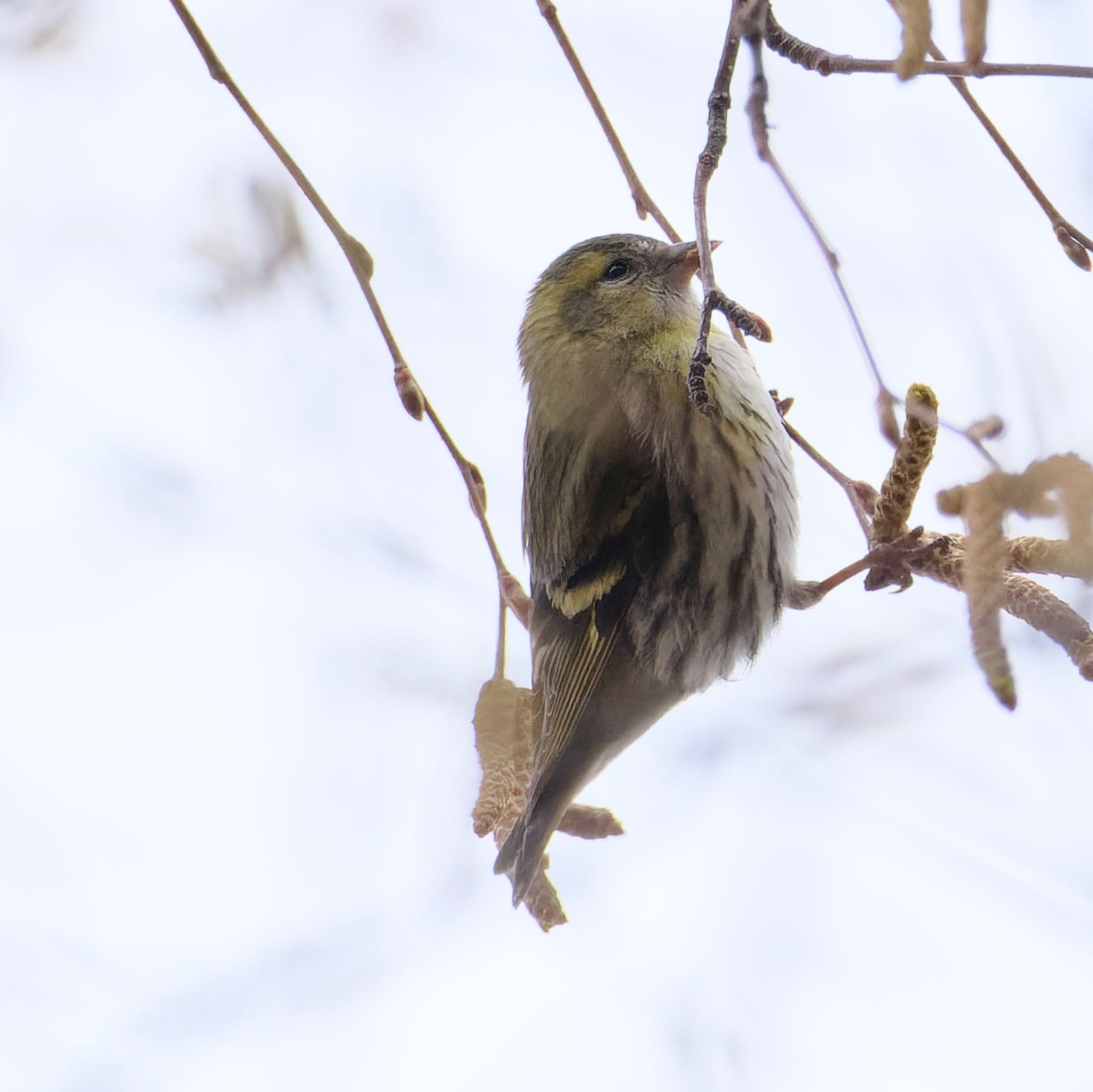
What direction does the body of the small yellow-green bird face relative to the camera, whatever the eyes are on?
to the viewer's right
